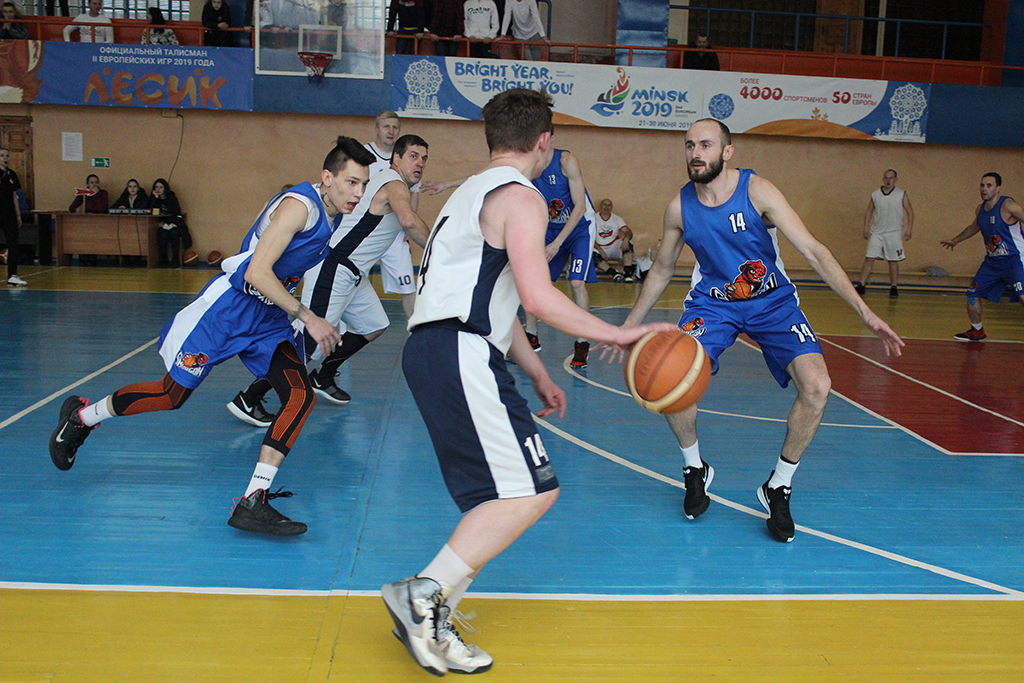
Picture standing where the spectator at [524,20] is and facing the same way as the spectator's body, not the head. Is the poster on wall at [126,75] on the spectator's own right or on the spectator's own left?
on the spectator's own right

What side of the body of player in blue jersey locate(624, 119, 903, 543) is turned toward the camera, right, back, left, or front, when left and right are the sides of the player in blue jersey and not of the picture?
front

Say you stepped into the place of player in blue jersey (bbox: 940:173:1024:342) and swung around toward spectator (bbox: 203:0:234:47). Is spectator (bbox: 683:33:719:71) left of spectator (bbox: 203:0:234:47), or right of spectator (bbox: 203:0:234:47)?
right

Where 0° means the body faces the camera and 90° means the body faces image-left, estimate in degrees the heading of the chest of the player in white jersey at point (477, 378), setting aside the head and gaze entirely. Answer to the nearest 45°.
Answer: approximately 225°

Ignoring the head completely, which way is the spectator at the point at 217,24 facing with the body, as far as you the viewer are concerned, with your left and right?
facing the viewer

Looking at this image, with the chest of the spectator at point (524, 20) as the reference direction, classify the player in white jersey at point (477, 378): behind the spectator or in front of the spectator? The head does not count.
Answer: in front

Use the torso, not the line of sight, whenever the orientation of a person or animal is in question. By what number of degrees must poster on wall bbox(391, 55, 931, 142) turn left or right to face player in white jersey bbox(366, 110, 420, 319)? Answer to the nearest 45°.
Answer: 0° — it already faces them

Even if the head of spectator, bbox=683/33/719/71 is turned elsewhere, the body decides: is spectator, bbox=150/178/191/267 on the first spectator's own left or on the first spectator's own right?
on the first spectator's own right

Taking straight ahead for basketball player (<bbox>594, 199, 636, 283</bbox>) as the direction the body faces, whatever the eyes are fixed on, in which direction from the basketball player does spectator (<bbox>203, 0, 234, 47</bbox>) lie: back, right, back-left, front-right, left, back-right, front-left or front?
right

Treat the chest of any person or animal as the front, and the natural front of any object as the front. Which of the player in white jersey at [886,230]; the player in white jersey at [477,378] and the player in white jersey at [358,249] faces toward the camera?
the player in white jersey at [886,230]

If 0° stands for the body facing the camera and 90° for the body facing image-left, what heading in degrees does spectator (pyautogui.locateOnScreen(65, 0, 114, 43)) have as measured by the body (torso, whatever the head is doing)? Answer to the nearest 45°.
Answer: approximately 0°
